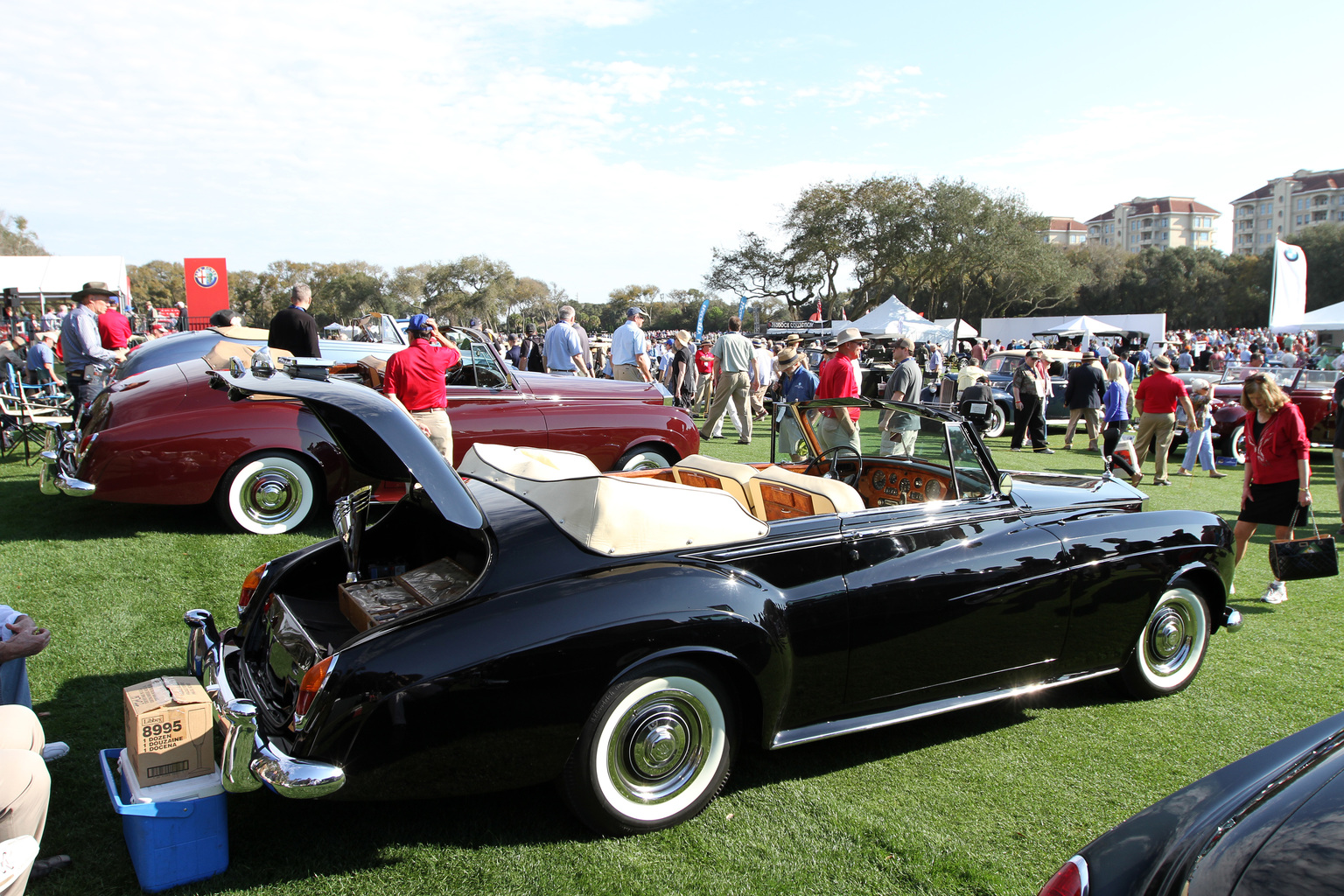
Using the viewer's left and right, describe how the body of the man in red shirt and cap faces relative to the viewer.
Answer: facing away from the viewer

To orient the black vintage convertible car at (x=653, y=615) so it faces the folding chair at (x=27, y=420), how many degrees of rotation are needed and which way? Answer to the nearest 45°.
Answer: approximately 90° to its left

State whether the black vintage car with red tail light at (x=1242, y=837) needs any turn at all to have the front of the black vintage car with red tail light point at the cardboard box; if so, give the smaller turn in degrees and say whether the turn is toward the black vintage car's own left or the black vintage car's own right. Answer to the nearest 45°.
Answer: approximately 135° to the black vintage car's own left

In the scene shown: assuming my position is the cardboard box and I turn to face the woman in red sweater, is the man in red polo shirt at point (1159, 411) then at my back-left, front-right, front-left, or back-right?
front-left

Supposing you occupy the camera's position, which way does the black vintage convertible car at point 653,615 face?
facing away from the viewer and to the right of the viewer

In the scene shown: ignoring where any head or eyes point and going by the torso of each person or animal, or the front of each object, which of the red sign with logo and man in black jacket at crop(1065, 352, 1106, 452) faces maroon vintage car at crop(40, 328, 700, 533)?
the red sign with logo

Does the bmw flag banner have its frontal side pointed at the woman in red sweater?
yes

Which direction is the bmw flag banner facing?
toward the camera

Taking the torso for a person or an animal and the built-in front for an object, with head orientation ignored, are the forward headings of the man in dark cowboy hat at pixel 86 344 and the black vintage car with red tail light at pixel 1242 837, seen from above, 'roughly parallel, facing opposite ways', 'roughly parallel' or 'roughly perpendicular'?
roughly parallel

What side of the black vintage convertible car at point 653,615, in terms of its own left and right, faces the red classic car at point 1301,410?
front

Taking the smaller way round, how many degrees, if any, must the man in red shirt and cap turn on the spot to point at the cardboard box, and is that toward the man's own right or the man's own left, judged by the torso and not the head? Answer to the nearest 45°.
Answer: approximately 180°

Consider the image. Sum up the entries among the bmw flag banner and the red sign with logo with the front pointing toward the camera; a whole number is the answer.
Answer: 2
